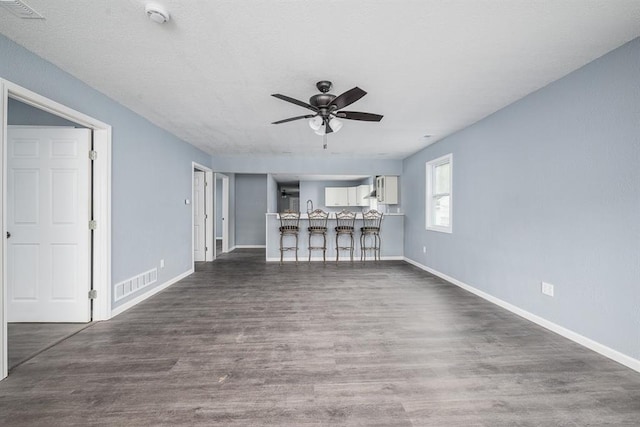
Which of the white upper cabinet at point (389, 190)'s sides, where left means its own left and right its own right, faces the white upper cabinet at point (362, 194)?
right

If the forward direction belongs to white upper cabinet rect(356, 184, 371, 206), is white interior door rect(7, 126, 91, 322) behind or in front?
in front

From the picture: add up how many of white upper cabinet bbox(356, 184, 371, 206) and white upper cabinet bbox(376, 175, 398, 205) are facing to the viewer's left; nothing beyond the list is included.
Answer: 1

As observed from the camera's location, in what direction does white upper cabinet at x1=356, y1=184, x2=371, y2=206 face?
facing the viewer

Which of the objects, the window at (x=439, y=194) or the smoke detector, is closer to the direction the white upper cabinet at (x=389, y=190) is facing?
the smoke detector

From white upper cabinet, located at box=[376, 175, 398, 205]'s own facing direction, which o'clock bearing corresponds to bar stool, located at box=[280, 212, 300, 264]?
The bar stool is roughly at 11 o'clock from the white upper cabinet.

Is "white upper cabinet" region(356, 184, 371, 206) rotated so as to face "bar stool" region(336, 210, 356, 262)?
yes

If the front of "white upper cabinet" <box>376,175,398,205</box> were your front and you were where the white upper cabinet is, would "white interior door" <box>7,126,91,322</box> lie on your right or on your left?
on your left

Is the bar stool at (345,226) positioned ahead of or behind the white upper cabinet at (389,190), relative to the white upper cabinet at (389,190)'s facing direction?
ahead

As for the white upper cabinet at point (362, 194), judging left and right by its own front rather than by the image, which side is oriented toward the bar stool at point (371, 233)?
front
